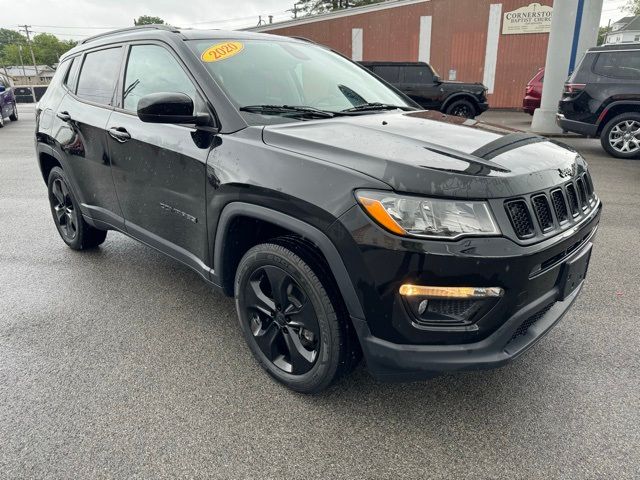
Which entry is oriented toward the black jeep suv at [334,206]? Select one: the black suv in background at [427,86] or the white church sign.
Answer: the white church sign

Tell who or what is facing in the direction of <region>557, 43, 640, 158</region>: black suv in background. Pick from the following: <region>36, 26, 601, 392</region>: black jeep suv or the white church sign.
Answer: the white church sign

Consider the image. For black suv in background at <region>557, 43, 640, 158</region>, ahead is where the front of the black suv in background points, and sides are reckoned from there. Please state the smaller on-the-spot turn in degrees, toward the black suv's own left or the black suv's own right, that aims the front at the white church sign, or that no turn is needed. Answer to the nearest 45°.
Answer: approximately 90° to the black suv's own left

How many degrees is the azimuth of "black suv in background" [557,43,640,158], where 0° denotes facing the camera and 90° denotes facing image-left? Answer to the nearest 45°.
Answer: approximately 270°

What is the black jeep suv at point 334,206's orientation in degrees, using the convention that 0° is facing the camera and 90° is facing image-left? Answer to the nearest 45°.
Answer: approximately 315°

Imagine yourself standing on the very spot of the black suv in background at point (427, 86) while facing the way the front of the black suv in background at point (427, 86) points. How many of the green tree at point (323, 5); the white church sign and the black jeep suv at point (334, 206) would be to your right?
1

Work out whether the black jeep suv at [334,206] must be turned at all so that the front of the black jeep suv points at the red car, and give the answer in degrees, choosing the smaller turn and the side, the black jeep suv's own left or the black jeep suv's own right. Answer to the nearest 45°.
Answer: approximately 90° to the black jeep suv's own left

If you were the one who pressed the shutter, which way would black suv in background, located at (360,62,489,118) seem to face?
facing to the right of the viewer

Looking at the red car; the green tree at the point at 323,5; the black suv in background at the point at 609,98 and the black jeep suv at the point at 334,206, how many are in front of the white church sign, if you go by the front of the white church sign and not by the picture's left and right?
3

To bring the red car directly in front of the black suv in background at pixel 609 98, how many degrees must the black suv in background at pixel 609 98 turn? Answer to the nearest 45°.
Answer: approximately 90° to its left
